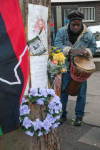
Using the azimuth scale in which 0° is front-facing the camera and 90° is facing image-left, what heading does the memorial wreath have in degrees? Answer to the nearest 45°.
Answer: approximately 0°

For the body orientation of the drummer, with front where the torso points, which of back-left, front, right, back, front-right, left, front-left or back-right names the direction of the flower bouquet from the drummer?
front

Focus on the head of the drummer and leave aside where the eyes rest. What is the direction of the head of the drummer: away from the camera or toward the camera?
toward the camera

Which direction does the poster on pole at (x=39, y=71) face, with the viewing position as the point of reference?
facing the viewer

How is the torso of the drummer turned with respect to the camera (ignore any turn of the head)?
toward the camera

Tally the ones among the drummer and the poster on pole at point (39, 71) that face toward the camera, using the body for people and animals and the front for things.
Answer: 2

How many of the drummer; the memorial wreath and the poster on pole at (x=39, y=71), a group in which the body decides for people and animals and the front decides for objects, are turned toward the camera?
3

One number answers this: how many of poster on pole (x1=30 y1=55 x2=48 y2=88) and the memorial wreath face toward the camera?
2
